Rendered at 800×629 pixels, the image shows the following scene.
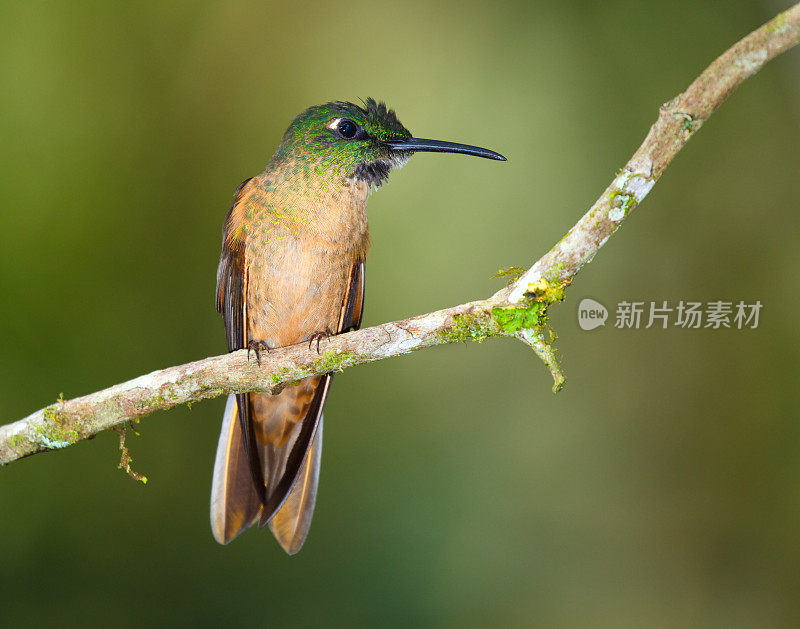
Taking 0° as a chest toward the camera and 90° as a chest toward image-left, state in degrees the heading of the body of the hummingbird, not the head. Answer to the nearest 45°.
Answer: approximately 315°
